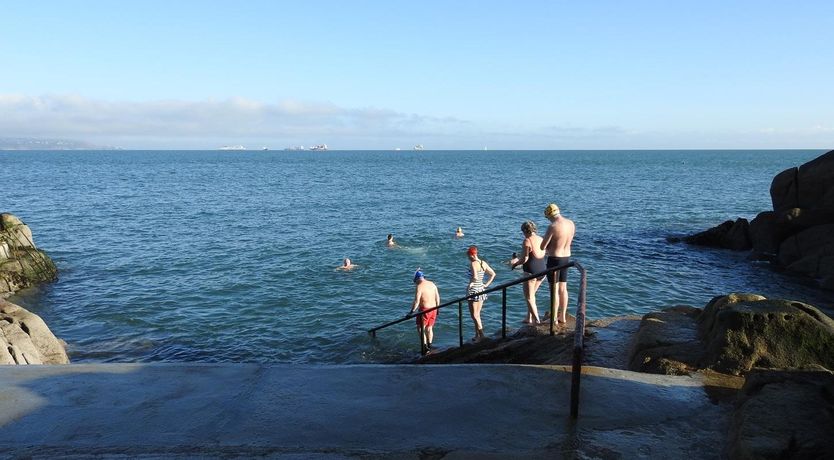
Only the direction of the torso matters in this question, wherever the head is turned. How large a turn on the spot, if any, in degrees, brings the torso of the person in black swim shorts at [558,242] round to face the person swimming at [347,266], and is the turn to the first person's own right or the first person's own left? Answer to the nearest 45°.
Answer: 0° — they already face them

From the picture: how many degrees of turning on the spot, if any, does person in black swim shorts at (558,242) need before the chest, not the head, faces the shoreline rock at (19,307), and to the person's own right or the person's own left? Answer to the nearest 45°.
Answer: approximately 45° to the person's own left

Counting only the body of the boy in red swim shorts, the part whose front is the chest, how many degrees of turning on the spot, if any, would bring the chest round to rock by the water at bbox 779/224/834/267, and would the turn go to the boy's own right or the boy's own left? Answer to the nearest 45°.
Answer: approximately 90° to the boy's own right

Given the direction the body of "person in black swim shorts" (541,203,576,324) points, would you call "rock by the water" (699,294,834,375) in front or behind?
behind

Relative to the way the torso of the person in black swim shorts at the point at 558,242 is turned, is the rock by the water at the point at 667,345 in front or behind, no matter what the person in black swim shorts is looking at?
behind

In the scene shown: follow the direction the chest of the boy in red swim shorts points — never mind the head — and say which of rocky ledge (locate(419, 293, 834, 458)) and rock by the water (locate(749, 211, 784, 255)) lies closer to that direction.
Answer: the rock by the water

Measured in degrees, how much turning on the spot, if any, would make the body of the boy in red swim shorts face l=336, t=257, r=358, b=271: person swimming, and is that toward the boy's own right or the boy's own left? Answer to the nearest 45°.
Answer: approximately 45° to the boy's own right

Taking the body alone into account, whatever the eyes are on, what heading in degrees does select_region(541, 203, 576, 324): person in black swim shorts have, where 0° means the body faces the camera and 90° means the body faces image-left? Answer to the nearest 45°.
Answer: approximately 135°

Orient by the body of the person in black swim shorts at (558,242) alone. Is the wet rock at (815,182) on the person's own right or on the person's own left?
on the person's own right

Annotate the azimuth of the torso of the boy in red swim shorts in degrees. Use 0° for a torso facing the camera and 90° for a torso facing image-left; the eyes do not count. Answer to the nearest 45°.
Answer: approximately 135°
